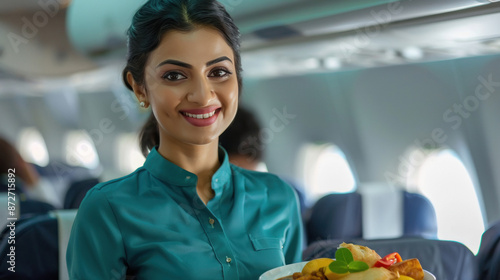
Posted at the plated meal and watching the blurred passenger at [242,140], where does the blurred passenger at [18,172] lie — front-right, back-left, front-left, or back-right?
front-left

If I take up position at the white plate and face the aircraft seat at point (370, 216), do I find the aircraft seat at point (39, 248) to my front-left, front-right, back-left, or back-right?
front-left

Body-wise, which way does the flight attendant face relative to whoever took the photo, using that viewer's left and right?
facing the viewer and to the right of the viewer

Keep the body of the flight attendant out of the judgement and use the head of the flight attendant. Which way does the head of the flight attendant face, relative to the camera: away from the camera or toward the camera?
toward the camera

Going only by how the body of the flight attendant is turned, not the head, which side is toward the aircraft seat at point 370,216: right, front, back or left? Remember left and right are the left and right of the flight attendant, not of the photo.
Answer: left
